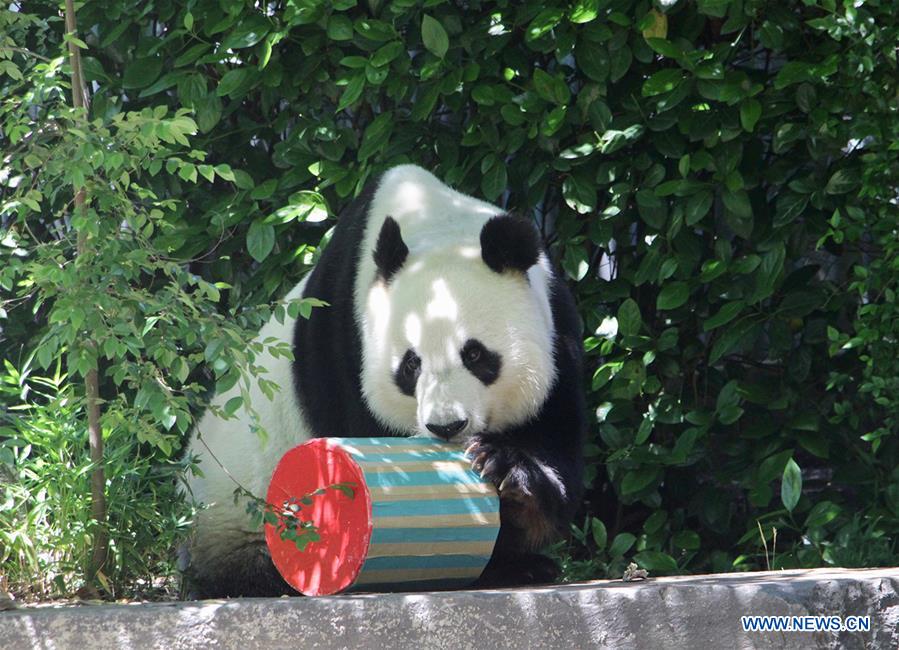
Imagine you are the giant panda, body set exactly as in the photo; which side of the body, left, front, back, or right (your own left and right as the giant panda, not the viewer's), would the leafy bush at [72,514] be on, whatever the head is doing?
right

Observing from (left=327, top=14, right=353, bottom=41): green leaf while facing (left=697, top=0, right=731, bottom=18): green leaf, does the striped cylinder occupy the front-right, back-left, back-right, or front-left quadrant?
front-right

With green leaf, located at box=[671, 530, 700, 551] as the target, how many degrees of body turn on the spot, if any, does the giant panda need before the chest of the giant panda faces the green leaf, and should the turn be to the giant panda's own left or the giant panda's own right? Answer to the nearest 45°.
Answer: approximately 90° to the giant panda's own left

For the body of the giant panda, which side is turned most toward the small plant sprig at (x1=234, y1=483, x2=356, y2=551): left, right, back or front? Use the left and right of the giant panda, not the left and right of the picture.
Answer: right

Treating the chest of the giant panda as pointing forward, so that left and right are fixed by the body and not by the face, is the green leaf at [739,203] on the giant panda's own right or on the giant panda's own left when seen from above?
on the giant panda's own left

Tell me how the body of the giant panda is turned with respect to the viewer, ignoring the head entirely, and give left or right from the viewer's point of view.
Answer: facing the viewer and to the right of the viewer

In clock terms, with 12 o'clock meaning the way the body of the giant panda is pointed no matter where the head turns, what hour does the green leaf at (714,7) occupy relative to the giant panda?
The green leaf is roughly at 9 o'clock from the giant panda.

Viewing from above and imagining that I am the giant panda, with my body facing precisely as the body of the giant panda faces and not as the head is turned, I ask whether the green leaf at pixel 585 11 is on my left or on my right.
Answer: on my left

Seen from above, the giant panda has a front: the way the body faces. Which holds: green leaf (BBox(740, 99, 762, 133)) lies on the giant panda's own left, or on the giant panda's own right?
on the giant panda's own left

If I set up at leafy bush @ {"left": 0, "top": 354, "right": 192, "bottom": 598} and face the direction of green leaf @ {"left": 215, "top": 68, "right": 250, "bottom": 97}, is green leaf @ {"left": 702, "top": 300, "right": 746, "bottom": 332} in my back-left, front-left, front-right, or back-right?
front-right

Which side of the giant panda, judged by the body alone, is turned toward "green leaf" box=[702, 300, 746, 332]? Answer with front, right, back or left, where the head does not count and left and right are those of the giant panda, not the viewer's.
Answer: left
